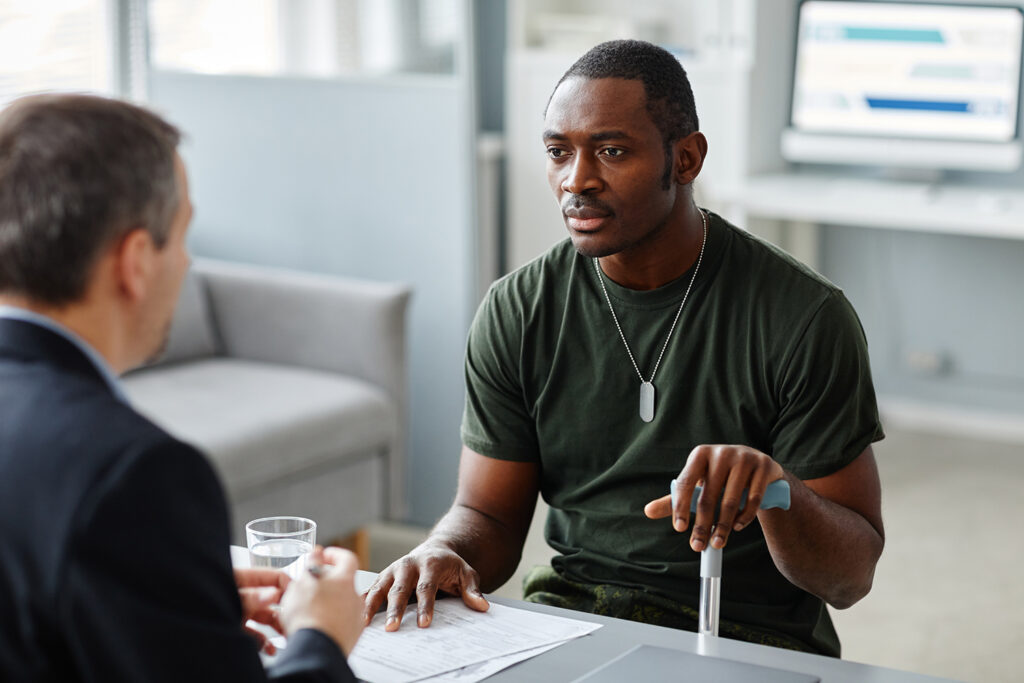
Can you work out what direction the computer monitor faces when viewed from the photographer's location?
facing the viewer

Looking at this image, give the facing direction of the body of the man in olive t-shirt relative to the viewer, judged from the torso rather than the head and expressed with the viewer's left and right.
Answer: facing the viewer and to the left of the viewer

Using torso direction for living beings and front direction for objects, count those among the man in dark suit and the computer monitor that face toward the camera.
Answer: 1

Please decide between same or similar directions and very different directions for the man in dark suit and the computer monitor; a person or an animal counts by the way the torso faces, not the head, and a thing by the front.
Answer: very different directions

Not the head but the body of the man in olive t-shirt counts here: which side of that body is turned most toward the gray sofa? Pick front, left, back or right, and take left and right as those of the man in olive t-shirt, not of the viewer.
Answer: right

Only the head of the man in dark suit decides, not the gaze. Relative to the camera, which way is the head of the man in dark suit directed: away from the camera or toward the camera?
away from the camera

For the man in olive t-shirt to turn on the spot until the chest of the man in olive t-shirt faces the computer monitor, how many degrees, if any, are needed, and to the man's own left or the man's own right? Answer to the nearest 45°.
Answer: approximately 135° to the man's own right

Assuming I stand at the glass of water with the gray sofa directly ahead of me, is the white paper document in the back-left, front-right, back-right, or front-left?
back-right

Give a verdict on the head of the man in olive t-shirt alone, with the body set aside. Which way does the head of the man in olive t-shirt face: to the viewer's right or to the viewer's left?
to the viewer's left

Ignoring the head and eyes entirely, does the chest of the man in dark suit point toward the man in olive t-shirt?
yes

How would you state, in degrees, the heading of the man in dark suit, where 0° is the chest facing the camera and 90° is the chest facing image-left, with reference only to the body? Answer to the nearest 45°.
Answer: approximately 225°
